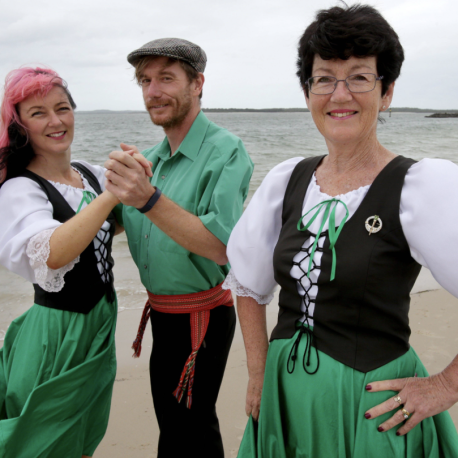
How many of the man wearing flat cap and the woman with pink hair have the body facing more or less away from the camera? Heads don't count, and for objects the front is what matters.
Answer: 0

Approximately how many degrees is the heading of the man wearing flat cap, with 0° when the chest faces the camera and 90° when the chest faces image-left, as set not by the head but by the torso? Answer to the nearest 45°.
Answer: approximately 45°

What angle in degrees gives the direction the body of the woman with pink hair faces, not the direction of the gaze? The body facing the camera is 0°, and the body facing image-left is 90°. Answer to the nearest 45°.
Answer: approximately 315°

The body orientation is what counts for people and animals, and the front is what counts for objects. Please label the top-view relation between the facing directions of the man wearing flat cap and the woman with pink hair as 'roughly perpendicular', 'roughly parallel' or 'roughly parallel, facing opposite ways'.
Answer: roughly perpendicular

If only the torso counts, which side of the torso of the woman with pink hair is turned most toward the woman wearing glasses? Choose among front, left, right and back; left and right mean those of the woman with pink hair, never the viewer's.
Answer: front

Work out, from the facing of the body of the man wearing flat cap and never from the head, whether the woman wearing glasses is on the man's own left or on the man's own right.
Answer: on the man's own left
